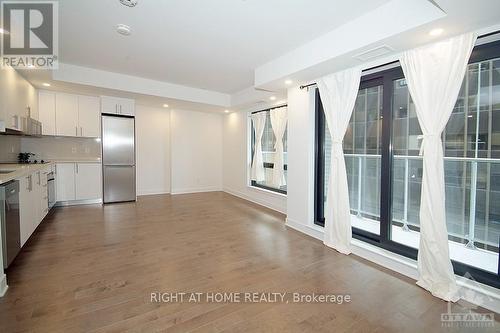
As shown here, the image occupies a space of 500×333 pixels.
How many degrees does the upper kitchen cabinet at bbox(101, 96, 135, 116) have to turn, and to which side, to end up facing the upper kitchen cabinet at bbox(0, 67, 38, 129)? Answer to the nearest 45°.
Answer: approximately 45° to its right

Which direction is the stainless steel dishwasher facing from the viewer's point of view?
to the viewer's right

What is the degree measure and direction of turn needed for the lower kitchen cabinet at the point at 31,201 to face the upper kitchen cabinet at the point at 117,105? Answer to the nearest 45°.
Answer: approximately 45° to its left

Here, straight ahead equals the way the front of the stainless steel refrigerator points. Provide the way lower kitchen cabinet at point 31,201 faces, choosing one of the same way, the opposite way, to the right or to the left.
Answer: to the left

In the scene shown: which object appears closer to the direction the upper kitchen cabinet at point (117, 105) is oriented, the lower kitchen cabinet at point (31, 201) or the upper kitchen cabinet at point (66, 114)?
the lower kitchen cabinet

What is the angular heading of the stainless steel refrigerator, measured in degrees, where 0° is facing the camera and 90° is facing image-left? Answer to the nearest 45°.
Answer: approximately 0°

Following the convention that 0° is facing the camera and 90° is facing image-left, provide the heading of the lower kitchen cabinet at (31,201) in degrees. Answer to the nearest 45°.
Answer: approximately 270°

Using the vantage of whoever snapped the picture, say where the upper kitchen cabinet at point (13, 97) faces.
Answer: facing to the right of the viewer
